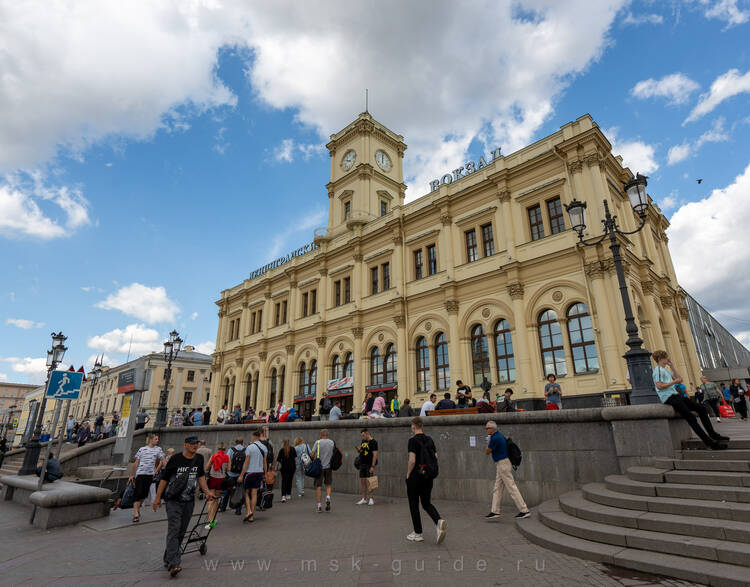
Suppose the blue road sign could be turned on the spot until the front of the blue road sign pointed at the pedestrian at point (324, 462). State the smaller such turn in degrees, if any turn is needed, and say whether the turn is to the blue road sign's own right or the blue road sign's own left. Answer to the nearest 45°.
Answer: approximately 45° to the blue road sign's own left

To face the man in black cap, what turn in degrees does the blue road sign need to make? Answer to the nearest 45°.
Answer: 0° — it already faces them

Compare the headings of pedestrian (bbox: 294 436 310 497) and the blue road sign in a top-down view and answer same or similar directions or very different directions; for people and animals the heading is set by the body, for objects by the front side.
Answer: very different directions

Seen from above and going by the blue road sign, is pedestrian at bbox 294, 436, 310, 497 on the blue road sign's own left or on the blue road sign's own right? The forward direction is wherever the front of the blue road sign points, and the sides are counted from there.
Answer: on the blue road sign's own left

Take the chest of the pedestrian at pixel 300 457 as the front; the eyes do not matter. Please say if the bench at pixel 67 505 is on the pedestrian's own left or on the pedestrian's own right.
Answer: on the pedestrian's own left

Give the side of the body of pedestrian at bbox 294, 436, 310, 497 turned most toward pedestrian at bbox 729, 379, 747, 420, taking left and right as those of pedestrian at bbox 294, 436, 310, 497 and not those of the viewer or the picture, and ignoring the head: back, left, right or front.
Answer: right

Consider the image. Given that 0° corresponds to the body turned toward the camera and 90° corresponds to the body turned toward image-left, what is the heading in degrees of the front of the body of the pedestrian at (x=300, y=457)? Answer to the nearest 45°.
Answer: approximately 180°

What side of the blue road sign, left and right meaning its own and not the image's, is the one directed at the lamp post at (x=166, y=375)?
back

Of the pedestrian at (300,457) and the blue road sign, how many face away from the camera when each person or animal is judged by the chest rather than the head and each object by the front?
1
